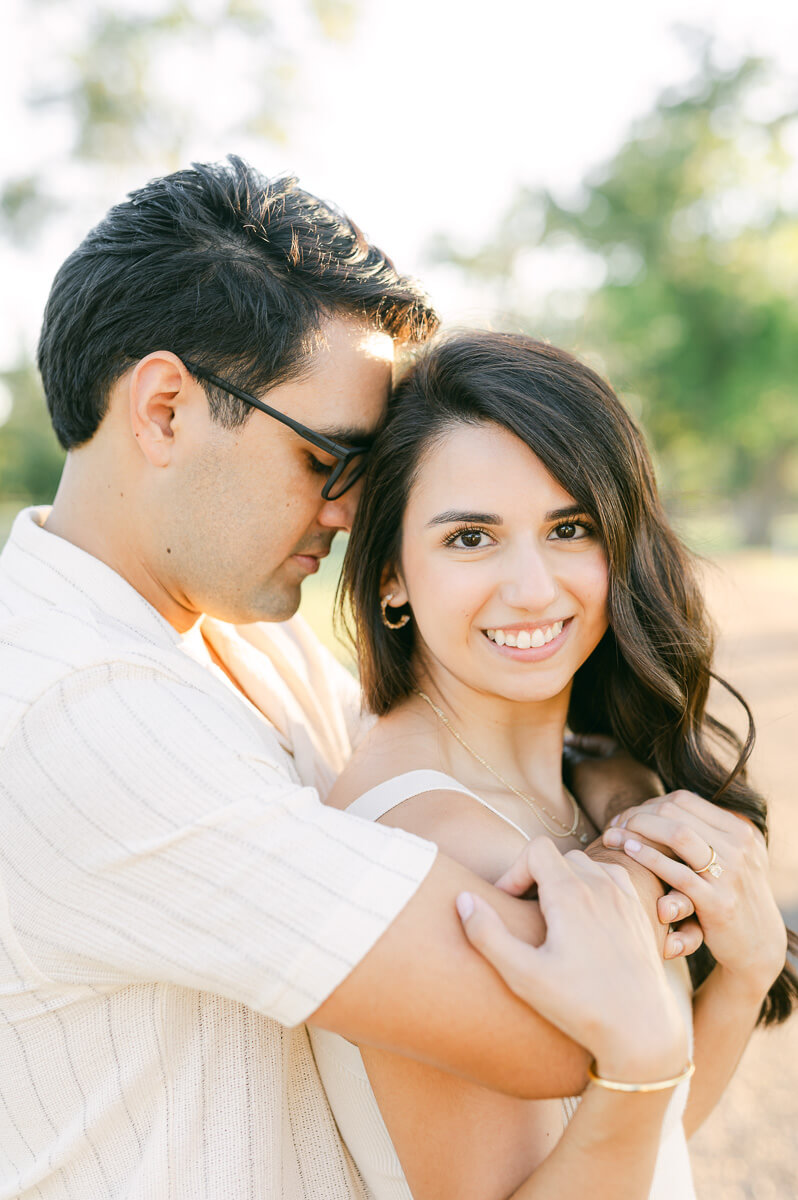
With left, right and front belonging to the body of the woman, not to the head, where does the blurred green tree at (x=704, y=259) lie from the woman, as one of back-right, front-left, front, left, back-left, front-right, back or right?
back-left

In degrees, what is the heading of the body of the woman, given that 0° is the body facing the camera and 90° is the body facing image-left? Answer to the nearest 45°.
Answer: approximately 315°

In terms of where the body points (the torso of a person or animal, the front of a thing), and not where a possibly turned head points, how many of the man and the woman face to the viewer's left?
0

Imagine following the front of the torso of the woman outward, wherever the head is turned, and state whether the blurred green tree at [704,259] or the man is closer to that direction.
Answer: the man

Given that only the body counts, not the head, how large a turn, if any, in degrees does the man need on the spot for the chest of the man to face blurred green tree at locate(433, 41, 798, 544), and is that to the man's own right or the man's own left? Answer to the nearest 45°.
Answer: approximately 90° to the man's own left

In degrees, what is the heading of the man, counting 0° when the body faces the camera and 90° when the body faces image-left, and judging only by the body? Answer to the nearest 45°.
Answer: approximately 270°

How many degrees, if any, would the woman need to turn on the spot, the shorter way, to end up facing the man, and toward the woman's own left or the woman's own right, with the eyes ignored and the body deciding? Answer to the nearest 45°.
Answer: approximately 90° to the woman's own right

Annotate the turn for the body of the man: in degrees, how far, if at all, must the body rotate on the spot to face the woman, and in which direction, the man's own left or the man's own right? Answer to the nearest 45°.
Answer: approximately 45° to the man's own left
